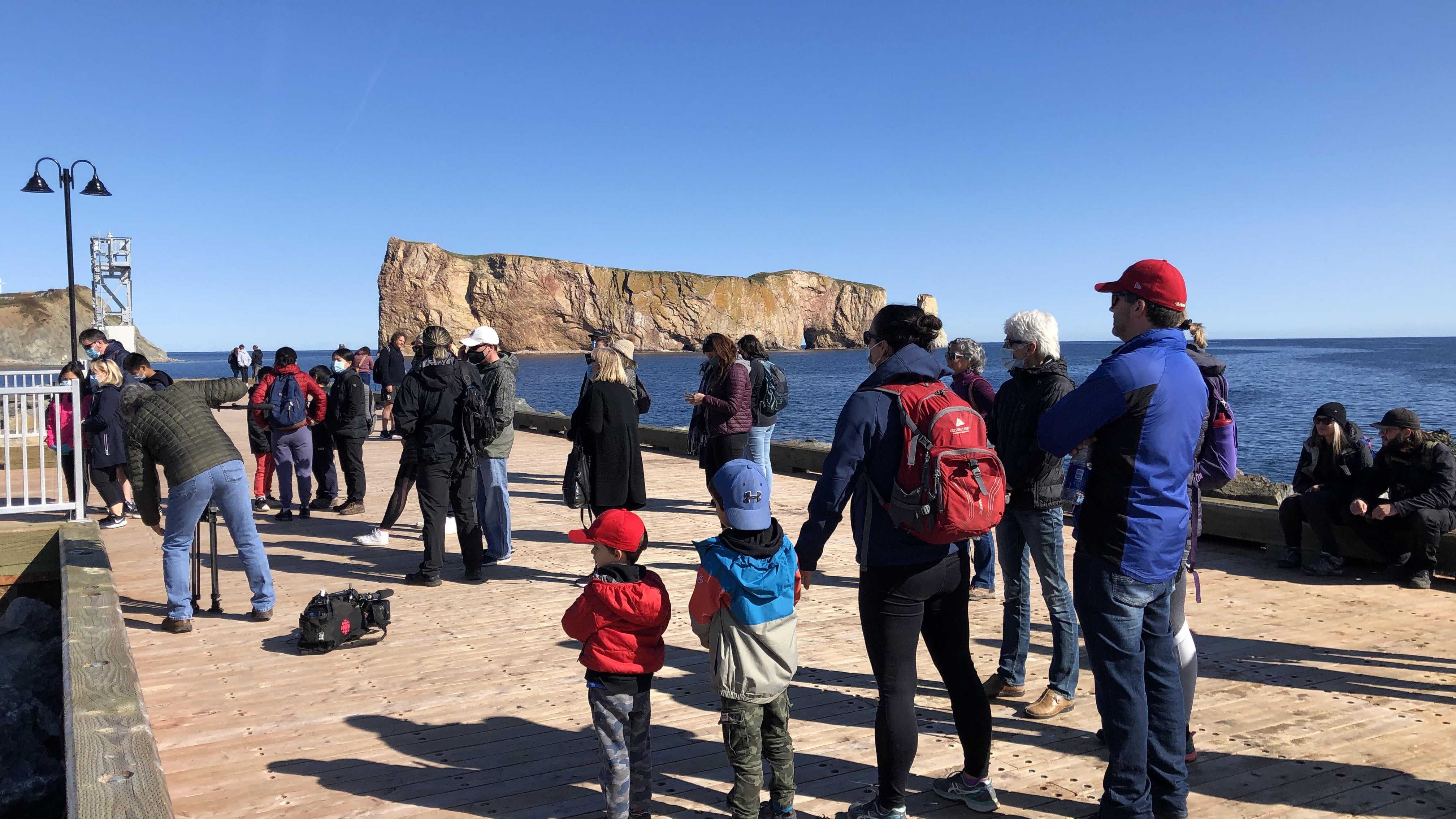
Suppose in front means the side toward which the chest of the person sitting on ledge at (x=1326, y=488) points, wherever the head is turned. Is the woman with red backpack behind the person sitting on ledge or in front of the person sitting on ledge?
in front

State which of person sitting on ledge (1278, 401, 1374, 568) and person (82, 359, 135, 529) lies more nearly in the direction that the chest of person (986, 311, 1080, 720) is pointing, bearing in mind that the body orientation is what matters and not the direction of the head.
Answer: the person

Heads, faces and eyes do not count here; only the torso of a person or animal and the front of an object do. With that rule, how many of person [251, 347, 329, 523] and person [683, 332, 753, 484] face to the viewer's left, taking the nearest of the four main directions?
1

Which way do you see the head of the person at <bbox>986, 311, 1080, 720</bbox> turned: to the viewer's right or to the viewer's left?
to the viewer's left

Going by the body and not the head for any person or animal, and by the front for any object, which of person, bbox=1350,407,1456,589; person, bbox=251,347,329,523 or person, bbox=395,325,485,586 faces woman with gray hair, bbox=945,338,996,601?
person, bbox=1350,407,1456,589

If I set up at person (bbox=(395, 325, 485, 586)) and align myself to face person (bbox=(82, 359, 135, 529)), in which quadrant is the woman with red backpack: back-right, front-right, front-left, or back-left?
back-left

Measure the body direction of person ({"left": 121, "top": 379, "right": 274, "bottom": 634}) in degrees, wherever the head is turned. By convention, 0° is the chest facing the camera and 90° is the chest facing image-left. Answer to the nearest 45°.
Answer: approximately 180°

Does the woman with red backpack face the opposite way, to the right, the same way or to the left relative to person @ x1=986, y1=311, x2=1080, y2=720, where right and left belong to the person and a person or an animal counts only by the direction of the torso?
to the right

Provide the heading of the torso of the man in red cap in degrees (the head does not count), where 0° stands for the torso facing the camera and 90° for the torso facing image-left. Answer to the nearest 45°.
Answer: approximately 135°
